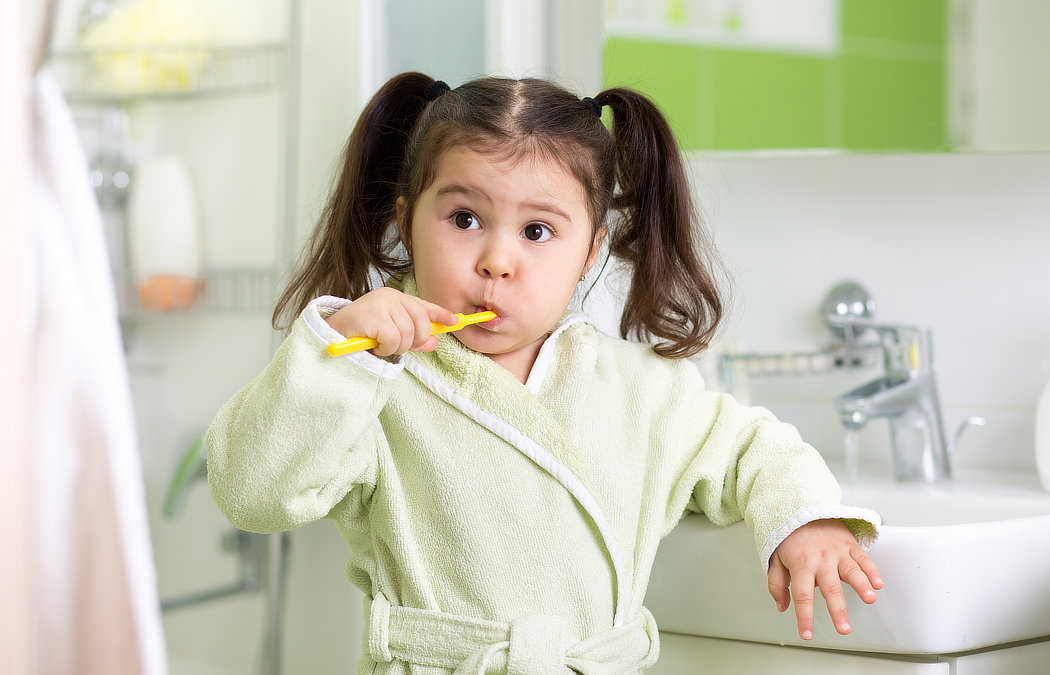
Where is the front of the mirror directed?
toward the camera

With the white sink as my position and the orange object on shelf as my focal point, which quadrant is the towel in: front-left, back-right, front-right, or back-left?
front-left

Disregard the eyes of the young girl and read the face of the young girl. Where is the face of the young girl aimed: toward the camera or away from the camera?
toward the camera

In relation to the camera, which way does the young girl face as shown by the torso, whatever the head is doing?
toward the camera

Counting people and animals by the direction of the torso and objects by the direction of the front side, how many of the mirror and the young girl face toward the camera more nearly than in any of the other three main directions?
2

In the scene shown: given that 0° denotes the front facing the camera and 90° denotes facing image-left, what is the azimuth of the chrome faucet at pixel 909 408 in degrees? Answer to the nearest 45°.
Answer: approximately 45°

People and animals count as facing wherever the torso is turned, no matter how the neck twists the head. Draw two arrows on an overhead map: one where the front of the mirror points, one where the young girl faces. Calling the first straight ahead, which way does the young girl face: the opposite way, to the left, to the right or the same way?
the same way
